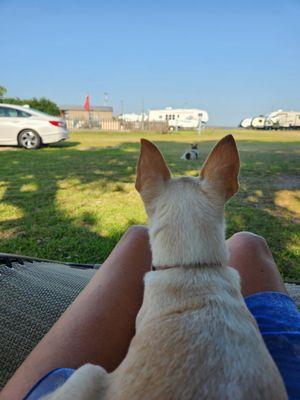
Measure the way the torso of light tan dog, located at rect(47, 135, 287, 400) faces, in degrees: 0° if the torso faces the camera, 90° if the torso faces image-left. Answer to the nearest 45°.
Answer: approximately 180°

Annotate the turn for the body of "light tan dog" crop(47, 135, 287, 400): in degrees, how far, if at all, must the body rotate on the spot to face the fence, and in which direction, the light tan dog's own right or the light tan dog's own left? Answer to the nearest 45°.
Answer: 0° — it already faces it

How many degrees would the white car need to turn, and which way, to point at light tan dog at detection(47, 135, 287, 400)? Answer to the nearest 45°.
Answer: approximately 90° to its left

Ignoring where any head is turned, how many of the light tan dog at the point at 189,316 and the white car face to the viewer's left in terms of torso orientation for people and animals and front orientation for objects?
1

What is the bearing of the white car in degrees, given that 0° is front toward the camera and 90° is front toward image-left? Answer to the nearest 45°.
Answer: approximately 90°

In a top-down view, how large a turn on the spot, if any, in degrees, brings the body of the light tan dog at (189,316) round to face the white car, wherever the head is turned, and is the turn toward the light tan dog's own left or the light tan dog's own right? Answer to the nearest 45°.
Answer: approximately 45° to the light tan dog's own left

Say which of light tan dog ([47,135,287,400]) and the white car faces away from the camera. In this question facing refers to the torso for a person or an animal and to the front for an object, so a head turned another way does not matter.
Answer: the light tan dog

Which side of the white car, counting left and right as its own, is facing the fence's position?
right
